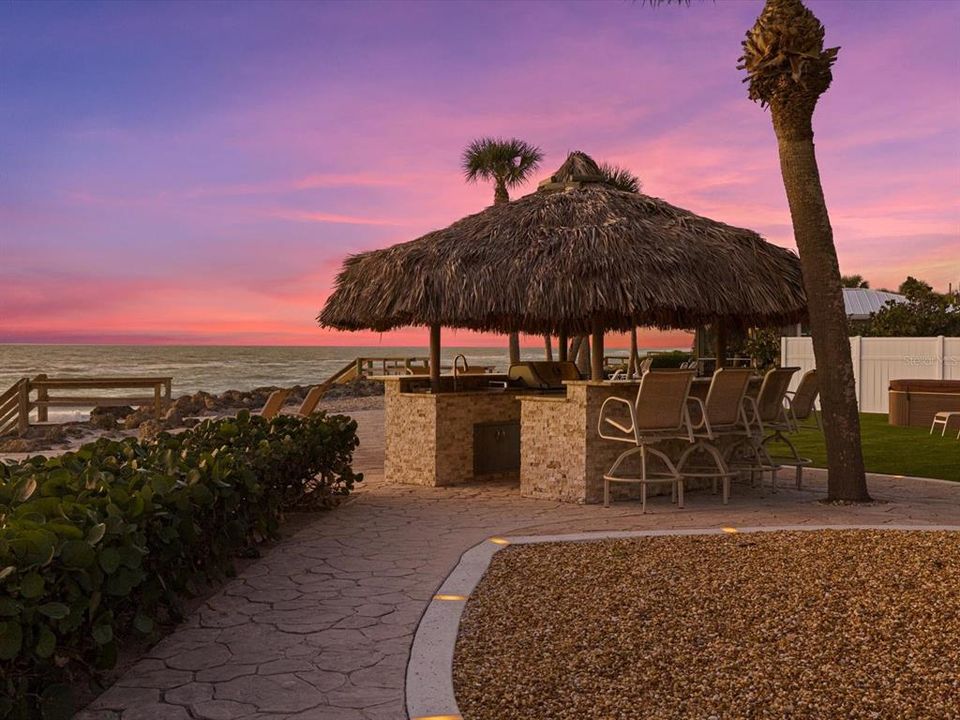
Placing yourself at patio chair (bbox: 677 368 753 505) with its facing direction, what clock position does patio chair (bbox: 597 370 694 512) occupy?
patio chair (bbox: 597 370 694 512) is roughly at 9 o'clock from patio chair (bbox: 677 368 753 505).

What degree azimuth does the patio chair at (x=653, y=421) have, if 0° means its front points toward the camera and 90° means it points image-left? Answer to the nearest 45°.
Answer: approximately 135°

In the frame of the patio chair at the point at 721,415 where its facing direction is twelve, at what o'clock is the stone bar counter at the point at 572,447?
The stone bar counter is roughly at 10 o'clock from the patio chair.

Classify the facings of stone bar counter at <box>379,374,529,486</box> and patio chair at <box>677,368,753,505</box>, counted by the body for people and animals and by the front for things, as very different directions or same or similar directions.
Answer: very different directions

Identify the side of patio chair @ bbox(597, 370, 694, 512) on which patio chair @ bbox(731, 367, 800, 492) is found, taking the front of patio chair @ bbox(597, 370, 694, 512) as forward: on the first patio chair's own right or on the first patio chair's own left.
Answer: on the first patio chair's own right

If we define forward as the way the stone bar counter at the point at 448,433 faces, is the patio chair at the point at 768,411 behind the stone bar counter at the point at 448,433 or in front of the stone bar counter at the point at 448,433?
in front

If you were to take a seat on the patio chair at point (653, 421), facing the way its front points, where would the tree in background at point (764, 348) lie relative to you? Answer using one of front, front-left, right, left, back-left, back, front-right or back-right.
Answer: front-right

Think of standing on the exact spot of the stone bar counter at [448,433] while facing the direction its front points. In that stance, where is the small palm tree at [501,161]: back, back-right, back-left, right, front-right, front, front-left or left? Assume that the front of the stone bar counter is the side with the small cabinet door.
back-left

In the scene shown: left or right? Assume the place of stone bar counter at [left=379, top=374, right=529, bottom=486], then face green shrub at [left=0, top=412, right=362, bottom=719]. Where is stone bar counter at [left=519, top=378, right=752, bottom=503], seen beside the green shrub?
left

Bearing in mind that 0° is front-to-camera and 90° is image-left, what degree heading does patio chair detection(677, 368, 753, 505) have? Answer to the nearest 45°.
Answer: approximately 135°

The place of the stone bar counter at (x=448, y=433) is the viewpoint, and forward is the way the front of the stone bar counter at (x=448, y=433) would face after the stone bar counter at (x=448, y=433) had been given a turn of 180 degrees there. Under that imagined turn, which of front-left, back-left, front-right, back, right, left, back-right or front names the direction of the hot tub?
right

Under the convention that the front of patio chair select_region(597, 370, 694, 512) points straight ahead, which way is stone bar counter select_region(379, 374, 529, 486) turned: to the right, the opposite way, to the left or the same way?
the opposite way

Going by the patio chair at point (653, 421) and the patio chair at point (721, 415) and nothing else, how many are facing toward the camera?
0
